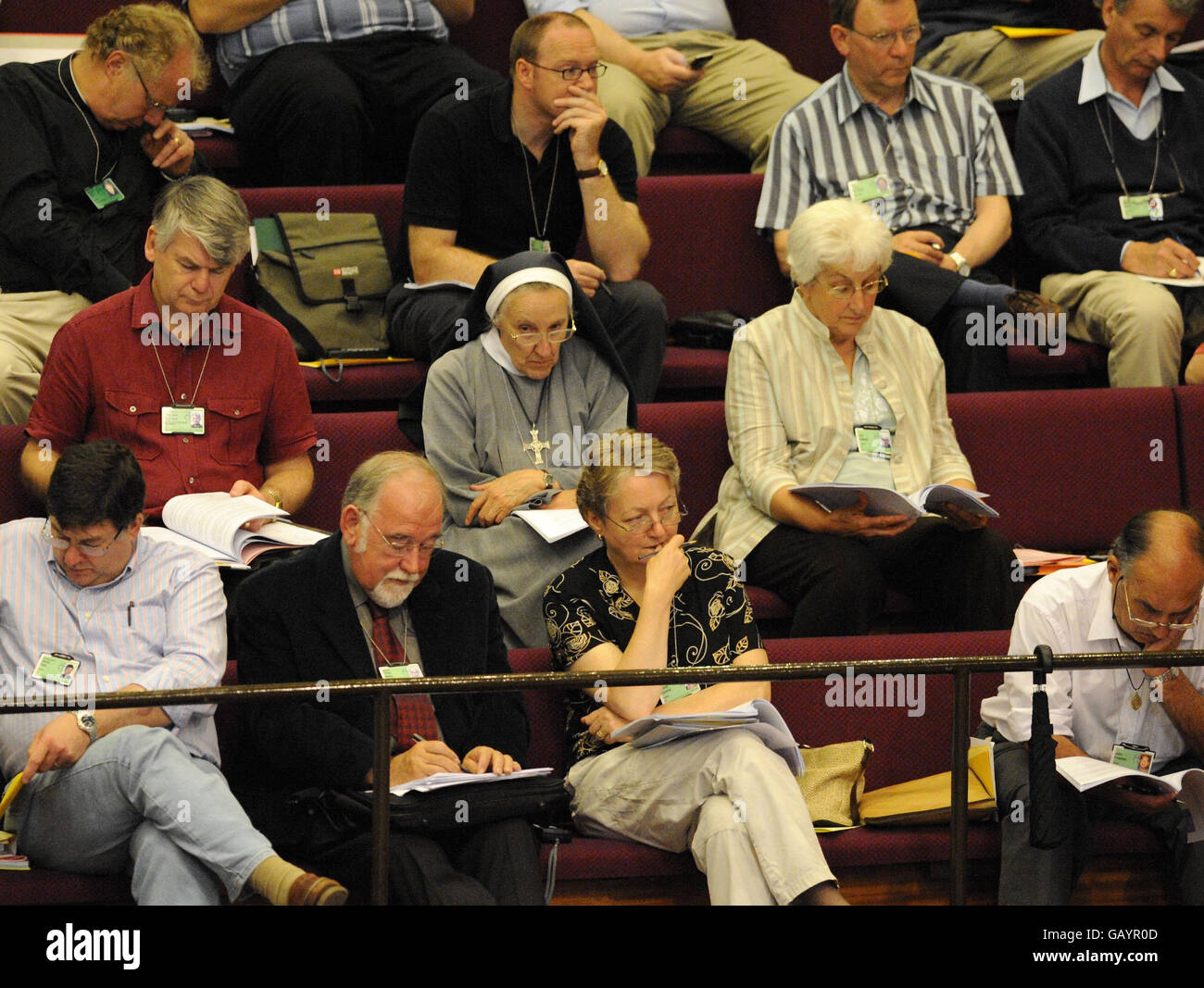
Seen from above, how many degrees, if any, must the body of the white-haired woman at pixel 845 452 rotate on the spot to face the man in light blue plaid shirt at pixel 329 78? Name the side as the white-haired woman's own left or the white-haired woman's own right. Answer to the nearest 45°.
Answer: approximately 180°

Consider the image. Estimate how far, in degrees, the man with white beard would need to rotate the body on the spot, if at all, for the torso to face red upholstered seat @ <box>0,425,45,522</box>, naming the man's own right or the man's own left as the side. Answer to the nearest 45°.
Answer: approximately 180°

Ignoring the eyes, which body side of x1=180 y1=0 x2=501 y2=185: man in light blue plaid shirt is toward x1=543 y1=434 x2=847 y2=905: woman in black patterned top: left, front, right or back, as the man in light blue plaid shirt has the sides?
front

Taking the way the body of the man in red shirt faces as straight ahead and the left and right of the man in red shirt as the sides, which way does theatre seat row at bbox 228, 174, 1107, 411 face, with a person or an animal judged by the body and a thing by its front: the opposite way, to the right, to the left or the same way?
the same way

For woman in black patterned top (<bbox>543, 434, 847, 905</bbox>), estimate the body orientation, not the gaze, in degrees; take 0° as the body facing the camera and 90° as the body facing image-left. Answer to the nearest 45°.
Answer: approximately 315°

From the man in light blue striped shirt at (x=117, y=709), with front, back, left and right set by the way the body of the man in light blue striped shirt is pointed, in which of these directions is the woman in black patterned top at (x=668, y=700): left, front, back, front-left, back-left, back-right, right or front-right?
left

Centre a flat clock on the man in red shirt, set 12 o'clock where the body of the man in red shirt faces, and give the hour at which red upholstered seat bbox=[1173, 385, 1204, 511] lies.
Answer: The red upholstered seat is roughly at 9 o'clock from the man in red shirt.

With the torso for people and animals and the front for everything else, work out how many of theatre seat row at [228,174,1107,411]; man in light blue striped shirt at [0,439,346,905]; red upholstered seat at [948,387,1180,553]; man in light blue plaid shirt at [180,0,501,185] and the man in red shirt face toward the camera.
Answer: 5

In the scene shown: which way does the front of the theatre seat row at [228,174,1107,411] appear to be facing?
toward the camera

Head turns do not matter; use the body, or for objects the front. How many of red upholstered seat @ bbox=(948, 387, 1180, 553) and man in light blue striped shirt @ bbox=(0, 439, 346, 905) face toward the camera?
2

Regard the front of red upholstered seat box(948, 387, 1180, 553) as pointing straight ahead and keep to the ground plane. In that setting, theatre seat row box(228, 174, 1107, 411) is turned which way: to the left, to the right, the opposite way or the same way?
the same way

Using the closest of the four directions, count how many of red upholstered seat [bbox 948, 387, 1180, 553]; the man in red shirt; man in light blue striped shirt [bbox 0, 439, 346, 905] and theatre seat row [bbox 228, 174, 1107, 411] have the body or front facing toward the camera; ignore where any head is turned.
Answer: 4

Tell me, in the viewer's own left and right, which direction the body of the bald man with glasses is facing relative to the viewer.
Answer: facing the viewer and to the right of the viewer

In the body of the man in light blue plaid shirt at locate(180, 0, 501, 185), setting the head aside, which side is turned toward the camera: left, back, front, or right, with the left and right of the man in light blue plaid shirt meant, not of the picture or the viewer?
front

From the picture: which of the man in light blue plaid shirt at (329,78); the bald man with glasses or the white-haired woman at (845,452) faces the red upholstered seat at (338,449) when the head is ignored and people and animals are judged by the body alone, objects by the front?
the man in light blue plaid shirt

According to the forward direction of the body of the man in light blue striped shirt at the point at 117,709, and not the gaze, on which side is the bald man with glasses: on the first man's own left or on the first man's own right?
on the first man's own left
